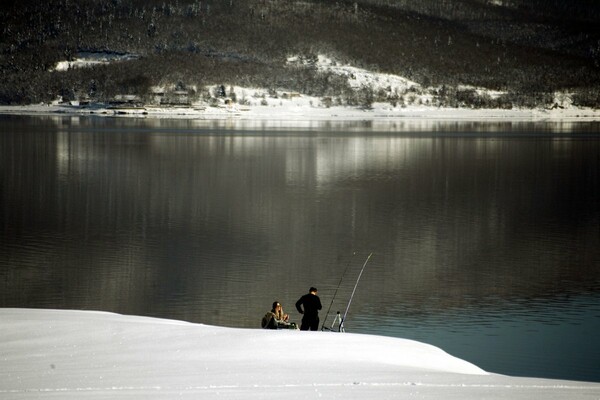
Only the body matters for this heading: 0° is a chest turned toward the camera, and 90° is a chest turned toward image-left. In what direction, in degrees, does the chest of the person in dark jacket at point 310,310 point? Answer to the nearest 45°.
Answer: approximately 225°
